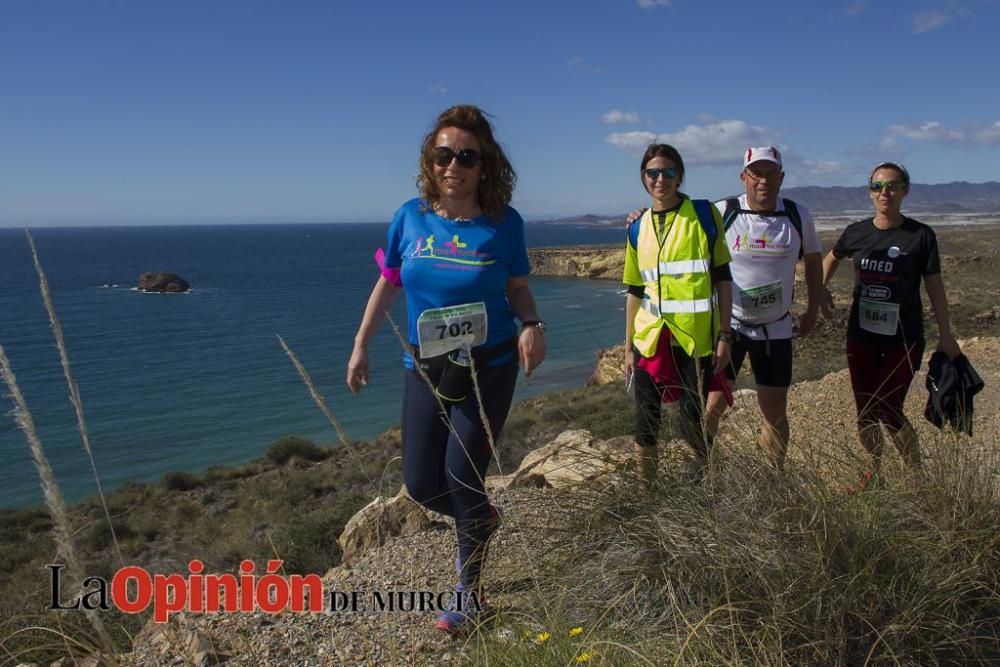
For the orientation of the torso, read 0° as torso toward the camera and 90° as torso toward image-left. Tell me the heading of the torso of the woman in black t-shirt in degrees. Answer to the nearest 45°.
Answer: approximately 0°

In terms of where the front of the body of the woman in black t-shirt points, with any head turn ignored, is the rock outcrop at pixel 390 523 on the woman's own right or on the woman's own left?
on the woman's own right
